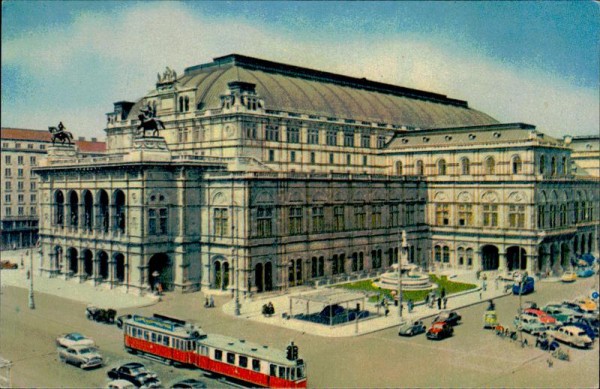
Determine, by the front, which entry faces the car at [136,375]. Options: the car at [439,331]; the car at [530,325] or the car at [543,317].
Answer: the car at [439,331]

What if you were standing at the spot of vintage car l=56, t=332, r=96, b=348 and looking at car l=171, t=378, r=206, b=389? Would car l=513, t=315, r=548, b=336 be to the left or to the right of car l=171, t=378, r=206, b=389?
left

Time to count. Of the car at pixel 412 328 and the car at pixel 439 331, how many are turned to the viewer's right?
0

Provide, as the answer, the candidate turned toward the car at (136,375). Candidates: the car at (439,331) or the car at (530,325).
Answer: the car at (439,331)

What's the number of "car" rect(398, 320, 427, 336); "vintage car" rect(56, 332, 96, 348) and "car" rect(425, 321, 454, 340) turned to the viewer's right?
1

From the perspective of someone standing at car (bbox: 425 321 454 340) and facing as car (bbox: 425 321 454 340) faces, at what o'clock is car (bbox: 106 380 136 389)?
car (bbox: 106 380 136 389) is roughly at 12 o'clock from car (bbox: 425 321 454 340).

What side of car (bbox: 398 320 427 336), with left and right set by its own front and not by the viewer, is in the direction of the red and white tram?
front

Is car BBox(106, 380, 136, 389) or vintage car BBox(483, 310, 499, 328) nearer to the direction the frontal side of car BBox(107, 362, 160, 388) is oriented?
the vintage car

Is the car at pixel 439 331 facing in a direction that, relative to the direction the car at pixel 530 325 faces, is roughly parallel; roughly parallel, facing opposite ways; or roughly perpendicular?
roughly perpendicular

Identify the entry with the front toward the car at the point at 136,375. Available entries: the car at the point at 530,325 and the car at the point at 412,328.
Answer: the car at the point at 412,328
